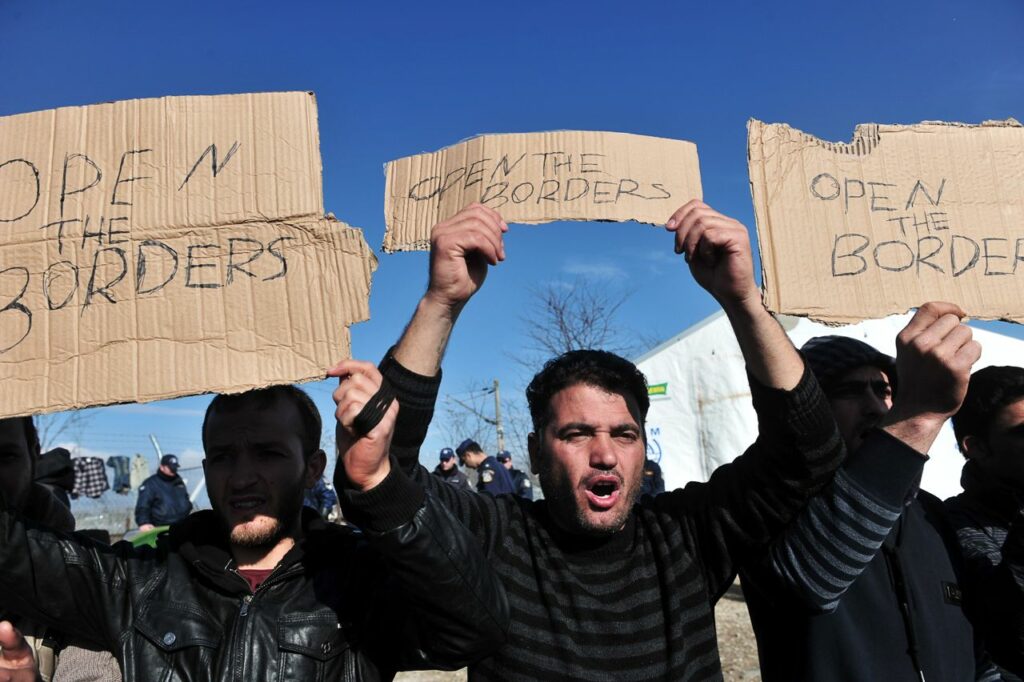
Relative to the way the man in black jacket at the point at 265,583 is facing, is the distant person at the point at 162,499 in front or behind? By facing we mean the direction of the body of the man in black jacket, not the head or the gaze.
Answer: behind

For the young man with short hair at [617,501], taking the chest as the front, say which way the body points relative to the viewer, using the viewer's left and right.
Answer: facing the viewer

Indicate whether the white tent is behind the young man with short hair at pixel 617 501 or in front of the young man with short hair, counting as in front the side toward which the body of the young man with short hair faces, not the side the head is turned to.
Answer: behind

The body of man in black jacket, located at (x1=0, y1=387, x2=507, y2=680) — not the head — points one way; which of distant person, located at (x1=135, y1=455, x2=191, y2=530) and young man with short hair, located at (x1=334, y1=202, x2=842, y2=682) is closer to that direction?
the young man with short hair

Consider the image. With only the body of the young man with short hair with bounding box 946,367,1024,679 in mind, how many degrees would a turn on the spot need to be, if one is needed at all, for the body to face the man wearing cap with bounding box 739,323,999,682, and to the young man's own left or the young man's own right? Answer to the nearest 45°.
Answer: approximately 45° to the young man's own right

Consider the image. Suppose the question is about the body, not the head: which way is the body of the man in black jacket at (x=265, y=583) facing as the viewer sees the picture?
toward the camera

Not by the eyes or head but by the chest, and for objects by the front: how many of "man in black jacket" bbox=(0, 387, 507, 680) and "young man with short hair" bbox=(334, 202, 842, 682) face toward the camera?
2
